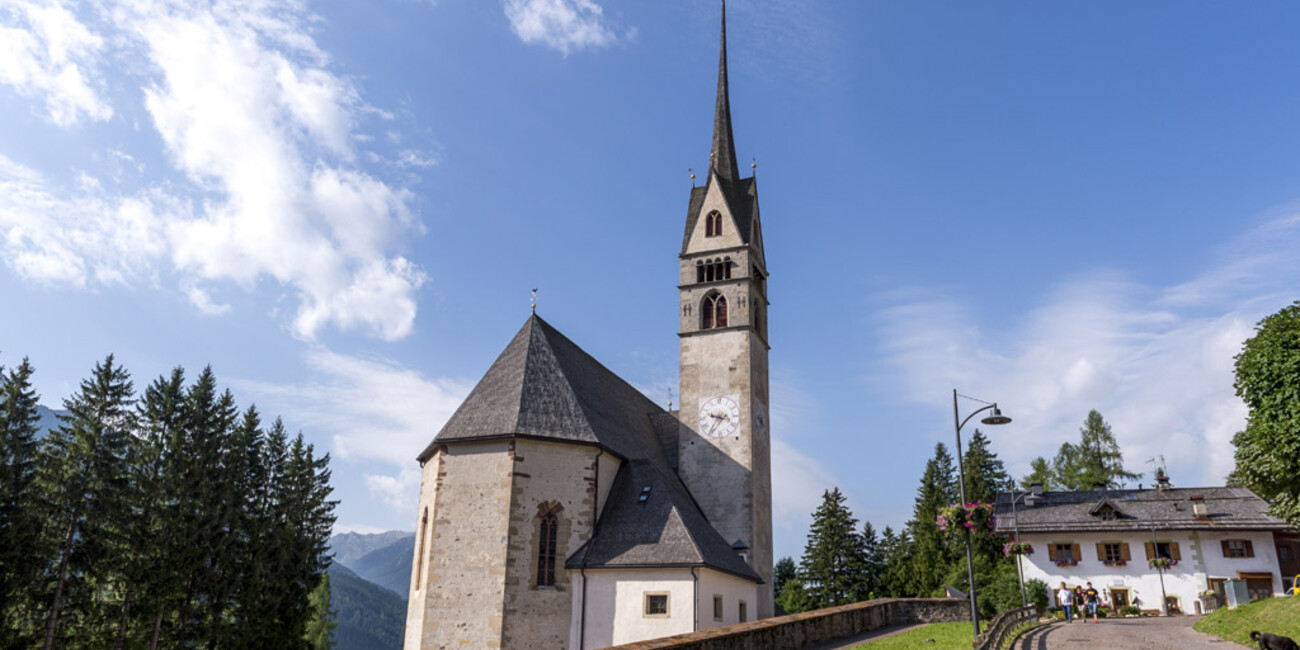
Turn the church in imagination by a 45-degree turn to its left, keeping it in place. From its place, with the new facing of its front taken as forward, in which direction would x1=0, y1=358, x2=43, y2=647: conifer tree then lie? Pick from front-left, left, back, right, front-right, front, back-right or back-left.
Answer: left

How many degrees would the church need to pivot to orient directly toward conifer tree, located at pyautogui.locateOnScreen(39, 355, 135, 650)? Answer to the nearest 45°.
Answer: approximately 135° to its left

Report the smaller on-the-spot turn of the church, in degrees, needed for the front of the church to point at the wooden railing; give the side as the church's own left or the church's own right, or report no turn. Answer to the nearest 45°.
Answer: approximately 90° to the church's own right

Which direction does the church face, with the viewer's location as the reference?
facing away from the viewer and to the right of the viewer

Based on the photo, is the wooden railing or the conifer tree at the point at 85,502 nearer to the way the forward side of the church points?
the wooden railing

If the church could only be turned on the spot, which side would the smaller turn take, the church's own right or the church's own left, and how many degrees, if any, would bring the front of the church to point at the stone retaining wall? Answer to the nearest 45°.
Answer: approximately 90° to the church's own right
